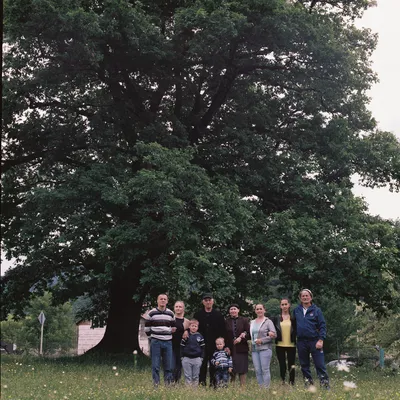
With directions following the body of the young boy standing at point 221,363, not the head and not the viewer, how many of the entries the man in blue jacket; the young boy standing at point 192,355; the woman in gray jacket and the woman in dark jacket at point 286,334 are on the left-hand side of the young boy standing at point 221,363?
3

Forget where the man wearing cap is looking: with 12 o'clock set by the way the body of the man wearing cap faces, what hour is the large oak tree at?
The large oak tree is roughly at 6 o'clock from the man wearing cap.

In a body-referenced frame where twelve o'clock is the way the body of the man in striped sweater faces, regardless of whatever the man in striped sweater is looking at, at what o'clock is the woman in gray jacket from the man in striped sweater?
The woman in gray jacket is roughly at 9 o'clock from the man in striped sweater.

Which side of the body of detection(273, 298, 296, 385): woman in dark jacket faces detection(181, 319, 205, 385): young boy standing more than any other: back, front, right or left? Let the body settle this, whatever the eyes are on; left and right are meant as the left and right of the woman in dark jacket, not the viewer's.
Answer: right

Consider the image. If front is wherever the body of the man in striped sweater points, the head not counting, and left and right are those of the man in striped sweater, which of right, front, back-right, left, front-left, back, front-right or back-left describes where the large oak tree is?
back

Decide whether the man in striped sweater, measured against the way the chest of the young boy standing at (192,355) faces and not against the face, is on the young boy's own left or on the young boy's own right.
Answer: on the young boy's own right

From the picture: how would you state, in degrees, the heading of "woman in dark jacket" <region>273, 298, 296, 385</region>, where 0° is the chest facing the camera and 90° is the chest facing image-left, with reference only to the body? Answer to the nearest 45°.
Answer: approximately 0°
